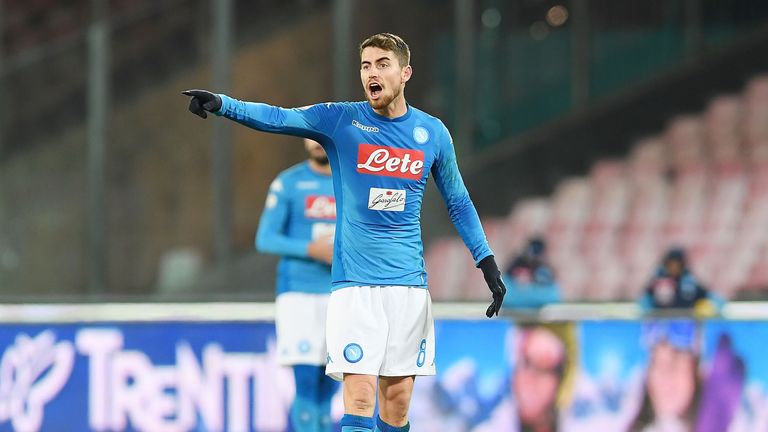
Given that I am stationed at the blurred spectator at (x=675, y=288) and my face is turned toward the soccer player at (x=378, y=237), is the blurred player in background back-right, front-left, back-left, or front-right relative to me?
front-right

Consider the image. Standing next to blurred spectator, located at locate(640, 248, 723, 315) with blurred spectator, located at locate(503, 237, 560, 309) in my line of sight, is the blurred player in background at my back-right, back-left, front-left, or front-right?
front-left

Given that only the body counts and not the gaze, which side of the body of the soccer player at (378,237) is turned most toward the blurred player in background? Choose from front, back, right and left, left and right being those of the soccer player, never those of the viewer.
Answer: back

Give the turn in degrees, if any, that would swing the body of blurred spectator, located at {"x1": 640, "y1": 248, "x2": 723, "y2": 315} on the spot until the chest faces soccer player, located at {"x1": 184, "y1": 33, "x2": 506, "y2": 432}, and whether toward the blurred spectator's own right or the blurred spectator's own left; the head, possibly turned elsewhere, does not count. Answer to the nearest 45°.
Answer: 0° — they already face them

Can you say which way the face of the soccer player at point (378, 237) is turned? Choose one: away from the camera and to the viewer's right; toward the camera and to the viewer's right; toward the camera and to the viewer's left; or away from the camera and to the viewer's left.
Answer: toward the camera and to the viewer's left

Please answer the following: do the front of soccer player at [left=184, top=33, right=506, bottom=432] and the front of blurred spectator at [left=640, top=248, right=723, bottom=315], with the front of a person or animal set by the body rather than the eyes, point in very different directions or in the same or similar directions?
same or similar directions

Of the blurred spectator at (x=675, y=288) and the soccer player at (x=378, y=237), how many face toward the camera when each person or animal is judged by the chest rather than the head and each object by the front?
2

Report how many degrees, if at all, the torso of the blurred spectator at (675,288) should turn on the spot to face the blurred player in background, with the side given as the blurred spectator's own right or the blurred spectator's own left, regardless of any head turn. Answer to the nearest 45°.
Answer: approximately 45° to the blurred spectator's own right

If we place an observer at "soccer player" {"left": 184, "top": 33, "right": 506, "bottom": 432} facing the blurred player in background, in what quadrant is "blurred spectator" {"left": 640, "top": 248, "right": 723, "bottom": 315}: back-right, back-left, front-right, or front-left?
front-right

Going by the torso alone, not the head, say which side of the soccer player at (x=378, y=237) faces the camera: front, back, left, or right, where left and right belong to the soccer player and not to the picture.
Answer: front

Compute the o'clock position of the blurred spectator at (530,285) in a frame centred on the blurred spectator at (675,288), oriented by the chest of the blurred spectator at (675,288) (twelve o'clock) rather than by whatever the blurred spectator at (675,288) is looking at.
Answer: the blurred spectator at (530,285) is roughly at 2 o'clock from the blurred spectator at (675,288).

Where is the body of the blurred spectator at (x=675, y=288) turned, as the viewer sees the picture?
toward the camera

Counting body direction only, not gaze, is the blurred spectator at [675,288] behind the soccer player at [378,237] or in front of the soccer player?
behind
